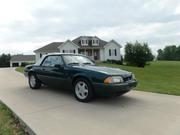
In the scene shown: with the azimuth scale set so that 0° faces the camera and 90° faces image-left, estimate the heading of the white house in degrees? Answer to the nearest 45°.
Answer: approximately 0°

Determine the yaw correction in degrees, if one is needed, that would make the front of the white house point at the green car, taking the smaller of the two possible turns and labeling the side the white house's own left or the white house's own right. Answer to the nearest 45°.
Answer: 0° — it already faces it

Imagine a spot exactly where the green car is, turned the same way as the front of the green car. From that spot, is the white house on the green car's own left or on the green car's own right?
on the green car's own left

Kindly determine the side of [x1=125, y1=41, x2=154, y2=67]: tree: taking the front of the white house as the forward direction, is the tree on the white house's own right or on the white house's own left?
on the white house's own left

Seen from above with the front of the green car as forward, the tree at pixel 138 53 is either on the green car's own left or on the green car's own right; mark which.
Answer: on the green car's own left

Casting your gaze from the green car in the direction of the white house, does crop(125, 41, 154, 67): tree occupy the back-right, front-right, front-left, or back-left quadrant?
front-right

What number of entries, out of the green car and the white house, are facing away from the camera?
0

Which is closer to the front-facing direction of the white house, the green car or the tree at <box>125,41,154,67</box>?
the green car

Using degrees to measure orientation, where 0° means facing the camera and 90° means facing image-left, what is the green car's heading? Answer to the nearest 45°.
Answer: approximately 315°
